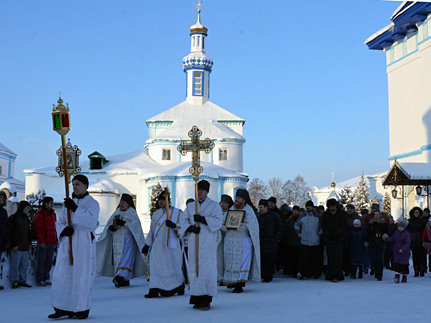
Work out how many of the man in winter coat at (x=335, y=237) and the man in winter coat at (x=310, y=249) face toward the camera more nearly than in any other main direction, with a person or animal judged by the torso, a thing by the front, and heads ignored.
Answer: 2

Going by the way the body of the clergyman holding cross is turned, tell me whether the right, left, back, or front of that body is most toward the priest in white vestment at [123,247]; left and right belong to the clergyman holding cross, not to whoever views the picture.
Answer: right

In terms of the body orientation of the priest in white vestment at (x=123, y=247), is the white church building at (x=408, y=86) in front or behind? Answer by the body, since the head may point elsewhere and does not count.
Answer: behind

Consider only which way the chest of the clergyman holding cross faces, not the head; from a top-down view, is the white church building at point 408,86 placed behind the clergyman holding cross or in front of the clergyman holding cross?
behind

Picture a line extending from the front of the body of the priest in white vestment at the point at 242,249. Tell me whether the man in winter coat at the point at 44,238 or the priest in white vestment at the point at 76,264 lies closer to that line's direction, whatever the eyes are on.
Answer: the priest in white vestment

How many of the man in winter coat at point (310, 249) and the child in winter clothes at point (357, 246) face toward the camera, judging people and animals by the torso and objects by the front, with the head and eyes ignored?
2

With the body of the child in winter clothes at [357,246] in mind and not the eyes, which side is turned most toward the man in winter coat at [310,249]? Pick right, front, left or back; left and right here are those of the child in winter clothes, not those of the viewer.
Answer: right

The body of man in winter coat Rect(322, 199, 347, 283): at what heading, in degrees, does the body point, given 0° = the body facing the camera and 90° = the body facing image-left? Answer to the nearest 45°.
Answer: approximately 0°

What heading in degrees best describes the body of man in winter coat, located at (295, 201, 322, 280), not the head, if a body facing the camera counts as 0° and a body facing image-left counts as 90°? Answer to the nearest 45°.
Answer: approximately 0°

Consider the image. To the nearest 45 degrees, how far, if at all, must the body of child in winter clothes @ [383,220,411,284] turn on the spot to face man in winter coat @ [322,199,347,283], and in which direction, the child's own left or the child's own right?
approximately 45° to the child's own right

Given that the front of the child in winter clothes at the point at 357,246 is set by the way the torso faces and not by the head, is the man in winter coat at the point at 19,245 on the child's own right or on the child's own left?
on the child's own right
